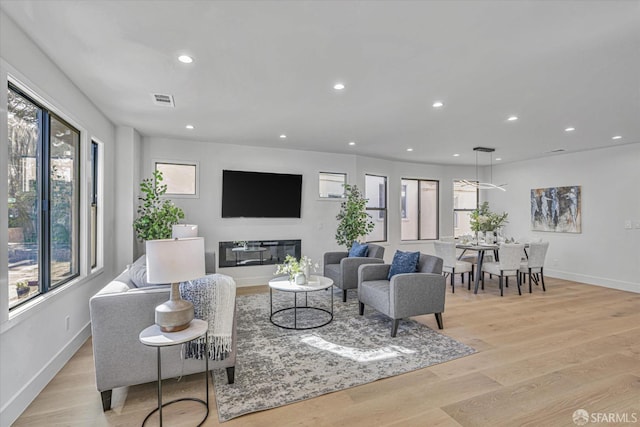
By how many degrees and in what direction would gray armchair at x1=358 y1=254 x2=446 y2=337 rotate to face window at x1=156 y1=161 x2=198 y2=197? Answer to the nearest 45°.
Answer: approximately 45° to its right

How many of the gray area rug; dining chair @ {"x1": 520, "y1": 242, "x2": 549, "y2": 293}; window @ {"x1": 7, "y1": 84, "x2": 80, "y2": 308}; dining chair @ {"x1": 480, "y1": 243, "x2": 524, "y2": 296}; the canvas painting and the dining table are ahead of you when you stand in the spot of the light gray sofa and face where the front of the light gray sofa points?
5

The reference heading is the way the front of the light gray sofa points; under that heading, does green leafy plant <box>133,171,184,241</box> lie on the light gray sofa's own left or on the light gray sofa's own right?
on the light gray sofa's own left

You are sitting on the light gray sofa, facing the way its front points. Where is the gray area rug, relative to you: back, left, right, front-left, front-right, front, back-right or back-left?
front

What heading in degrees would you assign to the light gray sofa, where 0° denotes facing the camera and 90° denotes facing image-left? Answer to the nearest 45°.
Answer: approximately 270°

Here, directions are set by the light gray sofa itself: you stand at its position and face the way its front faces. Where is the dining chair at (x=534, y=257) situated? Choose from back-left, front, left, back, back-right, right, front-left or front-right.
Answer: front

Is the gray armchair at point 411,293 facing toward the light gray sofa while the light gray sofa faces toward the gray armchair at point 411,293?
yes

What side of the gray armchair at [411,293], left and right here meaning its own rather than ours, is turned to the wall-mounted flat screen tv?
right

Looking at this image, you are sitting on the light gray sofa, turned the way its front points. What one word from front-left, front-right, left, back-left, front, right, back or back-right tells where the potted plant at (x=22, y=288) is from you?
back-left

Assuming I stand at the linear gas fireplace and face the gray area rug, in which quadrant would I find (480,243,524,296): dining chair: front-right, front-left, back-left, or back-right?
front-left

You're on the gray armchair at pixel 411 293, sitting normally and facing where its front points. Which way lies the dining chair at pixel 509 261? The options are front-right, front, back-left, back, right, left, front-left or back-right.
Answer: back

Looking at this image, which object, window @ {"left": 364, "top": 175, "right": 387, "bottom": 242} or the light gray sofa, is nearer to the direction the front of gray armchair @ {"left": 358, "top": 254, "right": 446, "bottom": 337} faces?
the light gray sofa

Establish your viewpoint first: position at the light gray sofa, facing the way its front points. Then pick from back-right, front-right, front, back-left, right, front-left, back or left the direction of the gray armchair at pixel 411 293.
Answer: front

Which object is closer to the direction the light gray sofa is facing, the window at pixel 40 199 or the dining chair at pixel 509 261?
the dining chair

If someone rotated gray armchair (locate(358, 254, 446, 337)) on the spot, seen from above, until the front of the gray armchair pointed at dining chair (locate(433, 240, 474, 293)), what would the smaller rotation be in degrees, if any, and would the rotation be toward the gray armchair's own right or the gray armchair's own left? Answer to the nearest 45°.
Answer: approximately 135° to the gray armchair's own right

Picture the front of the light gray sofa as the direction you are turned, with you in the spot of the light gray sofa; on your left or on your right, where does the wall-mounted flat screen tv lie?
on your left

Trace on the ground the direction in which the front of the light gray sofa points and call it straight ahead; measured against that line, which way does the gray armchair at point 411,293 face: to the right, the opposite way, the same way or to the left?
the opposite way

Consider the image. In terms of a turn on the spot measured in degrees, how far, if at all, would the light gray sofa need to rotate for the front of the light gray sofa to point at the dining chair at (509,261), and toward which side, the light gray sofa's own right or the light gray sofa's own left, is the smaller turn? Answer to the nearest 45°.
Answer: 0° — it already faces it

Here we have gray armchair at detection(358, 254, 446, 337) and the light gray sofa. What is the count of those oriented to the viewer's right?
1

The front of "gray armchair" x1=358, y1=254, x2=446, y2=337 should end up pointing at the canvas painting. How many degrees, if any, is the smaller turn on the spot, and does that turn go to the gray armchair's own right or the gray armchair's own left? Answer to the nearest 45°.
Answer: approximately 180°

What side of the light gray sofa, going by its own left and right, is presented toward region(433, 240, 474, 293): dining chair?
front
